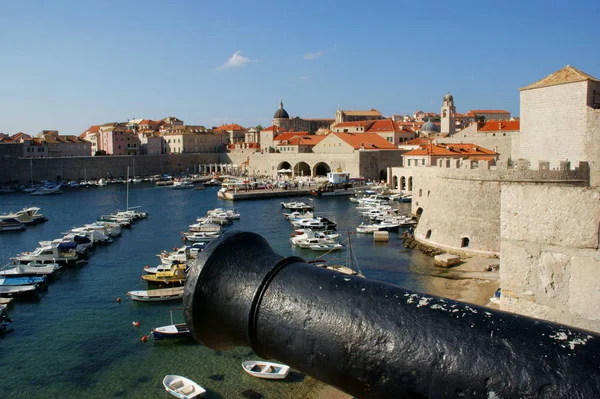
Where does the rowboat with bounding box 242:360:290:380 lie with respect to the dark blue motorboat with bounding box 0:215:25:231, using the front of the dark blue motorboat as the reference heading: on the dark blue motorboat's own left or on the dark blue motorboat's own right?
on the dark blue motorboat's own right

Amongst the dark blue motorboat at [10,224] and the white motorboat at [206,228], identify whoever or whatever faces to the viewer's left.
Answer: the white motorboat at [206,228]

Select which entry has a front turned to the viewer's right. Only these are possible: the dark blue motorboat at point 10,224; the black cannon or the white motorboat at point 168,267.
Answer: the dark blue motorboat at point 10,224

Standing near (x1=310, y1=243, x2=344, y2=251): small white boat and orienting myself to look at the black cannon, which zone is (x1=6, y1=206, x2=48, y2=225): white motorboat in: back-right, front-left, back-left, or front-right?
back-right

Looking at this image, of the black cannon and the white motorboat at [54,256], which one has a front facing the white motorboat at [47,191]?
the black cannon

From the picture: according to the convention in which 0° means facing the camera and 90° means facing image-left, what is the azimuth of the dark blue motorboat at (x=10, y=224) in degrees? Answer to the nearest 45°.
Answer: approximately 270°
